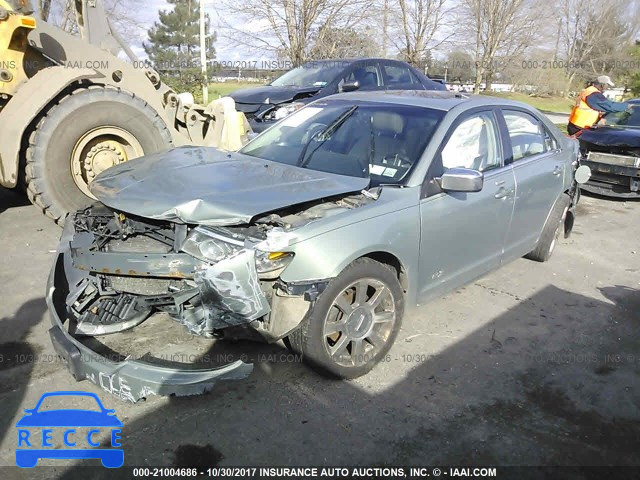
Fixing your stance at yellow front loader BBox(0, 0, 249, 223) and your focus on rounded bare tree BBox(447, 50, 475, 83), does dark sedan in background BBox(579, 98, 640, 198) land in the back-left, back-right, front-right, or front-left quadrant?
front-right

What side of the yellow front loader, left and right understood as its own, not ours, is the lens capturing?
right

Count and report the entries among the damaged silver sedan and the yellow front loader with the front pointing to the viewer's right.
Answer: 1

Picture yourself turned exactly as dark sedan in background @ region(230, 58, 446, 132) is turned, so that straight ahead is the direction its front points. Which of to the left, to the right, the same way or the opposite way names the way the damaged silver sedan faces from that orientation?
the same way

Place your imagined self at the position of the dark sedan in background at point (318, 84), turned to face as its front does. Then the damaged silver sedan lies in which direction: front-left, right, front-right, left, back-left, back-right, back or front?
front-left

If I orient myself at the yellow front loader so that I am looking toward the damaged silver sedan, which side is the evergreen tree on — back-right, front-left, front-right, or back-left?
back-left

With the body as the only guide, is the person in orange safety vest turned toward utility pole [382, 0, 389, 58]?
no

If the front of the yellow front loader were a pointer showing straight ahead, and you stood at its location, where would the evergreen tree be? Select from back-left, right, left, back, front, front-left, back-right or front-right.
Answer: left

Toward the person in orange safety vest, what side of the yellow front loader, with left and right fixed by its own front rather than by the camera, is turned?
front

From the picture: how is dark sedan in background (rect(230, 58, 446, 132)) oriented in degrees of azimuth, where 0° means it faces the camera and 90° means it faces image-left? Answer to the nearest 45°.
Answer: approximately 45°

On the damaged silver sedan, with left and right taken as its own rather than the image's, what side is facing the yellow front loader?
right

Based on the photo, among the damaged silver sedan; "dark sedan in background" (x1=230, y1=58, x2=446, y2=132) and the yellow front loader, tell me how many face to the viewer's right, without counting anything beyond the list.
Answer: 1
